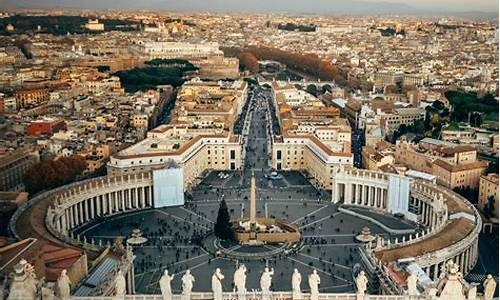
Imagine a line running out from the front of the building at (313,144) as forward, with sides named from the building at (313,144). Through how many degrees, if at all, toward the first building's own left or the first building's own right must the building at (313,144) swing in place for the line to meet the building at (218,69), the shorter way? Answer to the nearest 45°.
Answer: approximately 180°

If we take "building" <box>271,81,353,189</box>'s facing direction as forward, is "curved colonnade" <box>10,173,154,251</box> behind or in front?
in front

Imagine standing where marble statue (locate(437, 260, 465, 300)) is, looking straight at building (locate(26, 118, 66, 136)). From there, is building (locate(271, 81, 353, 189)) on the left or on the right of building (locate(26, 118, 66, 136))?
right

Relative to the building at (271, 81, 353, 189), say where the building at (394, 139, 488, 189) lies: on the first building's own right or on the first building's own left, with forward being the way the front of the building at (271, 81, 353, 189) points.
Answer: on the first building's own left

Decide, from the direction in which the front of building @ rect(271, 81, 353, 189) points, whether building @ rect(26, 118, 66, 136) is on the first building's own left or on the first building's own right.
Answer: on the first building's own right

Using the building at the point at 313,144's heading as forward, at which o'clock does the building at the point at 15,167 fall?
the building at the point at 15,167 is roughly at 2 o'clock from the building at the point at 313,144.

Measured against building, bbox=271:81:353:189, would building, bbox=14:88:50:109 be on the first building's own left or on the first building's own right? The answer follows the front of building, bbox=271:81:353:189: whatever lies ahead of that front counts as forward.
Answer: on the first building's own right

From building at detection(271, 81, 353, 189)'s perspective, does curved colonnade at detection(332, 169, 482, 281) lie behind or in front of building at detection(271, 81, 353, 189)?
in front
